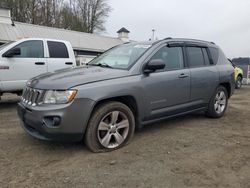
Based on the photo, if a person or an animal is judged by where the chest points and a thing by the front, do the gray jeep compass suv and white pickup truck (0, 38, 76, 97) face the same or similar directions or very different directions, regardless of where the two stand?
same or similar directions

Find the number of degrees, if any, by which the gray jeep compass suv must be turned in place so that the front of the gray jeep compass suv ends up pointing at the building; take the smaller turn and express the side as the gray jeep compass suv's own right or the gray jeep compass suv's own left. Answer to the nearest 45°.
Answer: approximately 135° to the gray jeep compass suv's own right

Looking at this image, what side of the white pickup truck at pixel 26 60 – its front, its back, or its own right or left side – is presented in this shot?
left

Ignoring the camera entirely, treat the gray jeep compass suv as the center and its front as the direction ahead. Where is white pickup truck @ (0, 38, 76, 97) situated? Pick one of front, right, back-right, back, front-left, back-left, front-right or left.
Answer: right

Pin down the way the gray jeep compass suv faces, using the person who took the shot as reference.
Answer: facing the viewer and to the left of the viewer

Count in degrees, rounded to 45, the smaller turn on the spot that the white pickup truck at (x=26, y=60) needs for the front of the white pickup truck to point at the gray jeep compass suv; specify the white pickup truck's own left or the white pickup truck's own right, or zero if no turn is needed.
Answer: approximately 90° to the white pickup truck's own left

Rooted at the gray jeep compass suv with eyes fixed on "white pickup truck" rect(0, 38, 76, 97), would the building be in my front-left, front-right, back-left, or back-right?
front-right

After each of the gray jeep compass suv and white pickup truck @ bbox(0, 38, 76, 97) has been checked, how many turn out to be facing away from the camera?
0

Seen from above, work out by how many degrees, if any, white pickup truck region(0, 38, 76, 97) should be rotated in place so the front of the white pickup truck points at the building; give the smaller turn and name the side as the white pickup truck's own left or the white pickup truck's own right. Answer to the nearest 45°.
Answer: approximately 90° to the white pickup truck's own right
